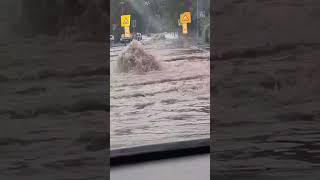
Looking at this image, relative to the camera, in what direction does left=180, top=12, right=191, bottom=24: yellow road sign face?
facing the viewer

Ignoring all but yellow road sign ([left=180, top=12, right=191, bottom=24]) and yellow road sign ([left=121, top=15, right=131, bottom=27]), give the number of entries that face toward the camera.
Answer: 2

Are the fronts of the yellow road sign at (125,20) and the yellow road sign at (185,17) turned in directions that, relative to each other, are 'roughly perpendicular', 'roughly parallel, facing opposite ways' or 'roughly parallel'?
roughly parallel

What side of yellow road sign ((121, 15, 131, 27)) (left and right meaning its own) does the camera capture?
front
